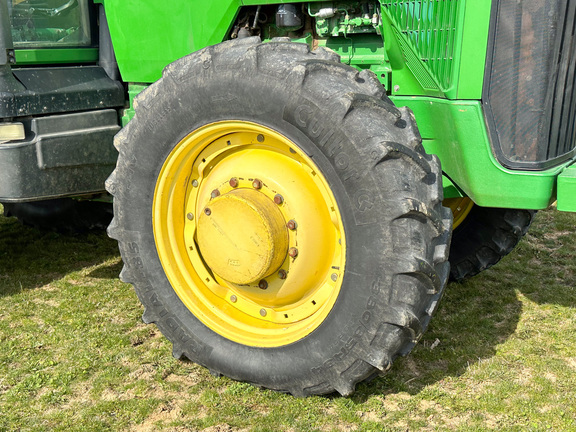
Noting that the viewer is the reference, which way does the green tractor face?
facing the viewer and to the right of the viewer

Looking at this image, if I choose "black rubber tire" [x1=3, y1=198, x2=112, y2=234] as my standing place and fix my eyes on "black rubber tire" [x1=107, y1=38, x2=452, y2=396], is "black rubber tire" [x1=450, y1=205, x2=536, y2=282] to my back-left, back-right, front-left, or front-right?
front-left
